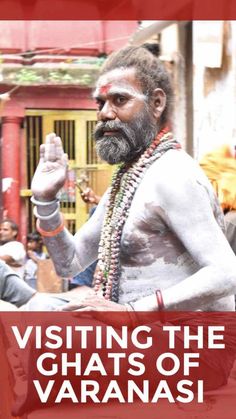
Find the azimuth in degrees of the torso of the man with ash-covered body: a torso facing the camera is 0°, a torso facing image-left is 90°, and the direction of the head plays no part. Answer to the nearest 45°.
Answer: approximately 45°

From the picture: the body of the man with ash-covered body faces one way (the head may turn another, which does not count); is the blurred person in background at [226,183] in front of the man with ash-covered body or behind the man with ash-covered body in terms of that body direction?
behind

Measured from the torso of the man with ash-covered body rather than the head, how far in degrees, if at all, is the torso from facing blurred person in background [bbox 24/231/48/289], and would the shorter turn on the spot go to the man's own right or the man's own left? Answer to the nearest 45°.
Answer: approximately 135° to the man's own right

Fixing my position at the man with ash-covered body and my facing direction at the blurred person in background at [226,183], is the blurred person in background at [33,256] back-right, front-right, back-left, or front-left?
front-left
